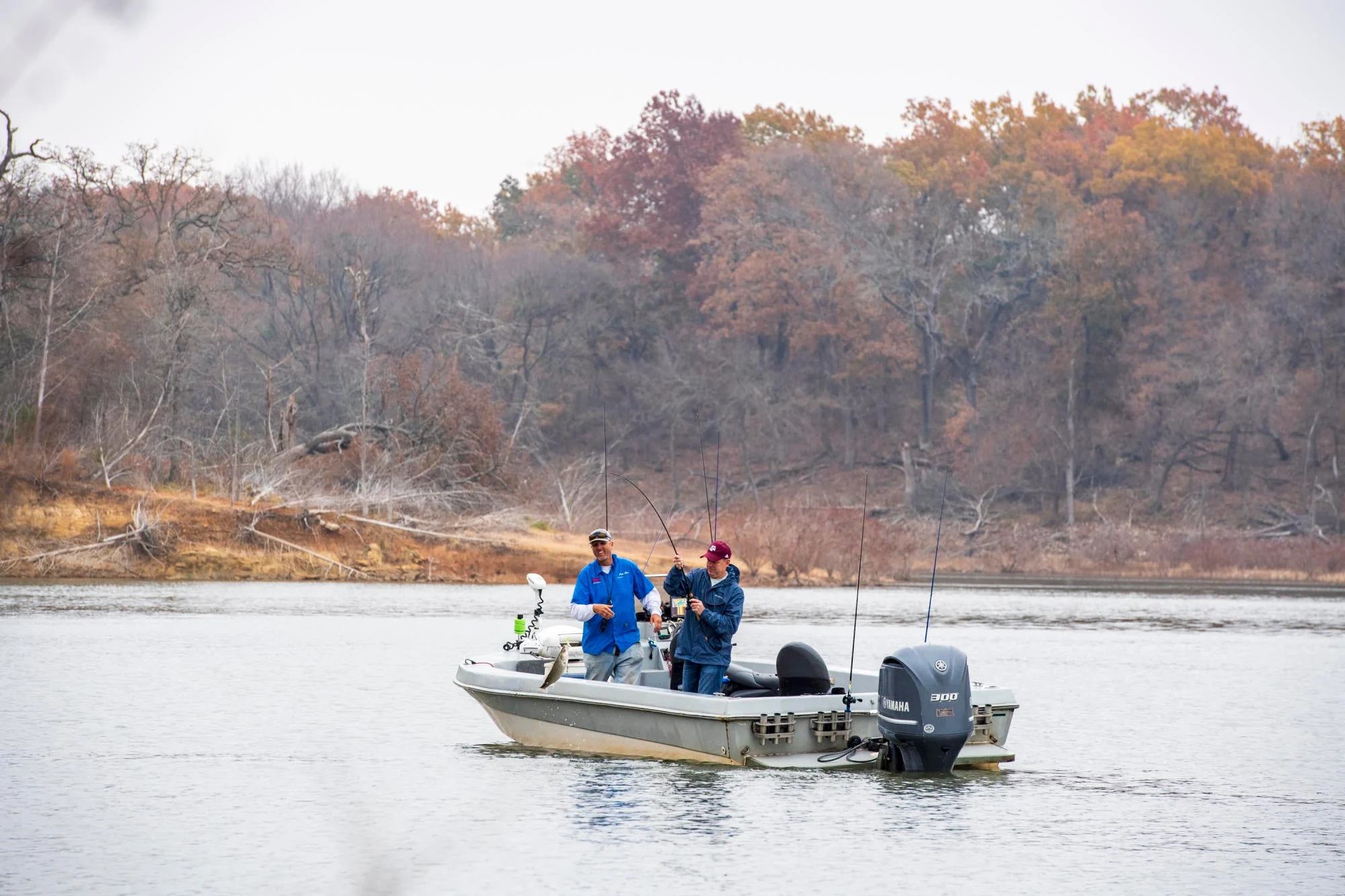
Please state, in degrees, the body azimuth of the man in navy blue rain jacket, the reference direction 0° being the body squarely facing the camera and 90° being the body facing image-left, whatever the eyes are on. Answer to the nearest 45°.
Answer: approximately 45°

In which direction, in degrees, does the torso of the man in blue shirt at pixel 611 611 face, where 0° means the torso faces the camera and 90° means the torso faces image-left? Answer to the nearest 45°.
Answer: approximately 0°

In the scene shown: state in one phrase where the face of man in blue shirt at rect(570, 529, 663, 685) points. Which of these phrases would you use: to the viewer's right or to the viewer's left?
to the viewer's left

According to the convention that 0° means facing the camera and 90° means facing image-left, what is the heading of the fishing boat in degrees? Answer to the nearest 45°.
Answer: approximately 135°

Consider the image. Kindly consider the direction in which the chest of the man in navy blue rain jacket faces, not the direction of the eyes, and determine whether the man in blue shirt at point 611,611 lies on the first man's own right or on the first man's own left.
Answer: on the first man's own right

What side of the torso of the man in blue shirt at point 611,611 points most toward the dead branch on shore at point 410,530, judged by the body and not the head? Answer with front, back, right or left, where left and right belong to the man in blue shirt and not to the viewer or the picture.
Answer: back

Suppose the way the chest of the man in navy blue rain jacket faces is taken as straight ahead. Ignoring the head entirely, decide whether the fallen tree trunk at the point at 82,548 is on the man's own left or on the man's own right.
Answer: on the man's own right
